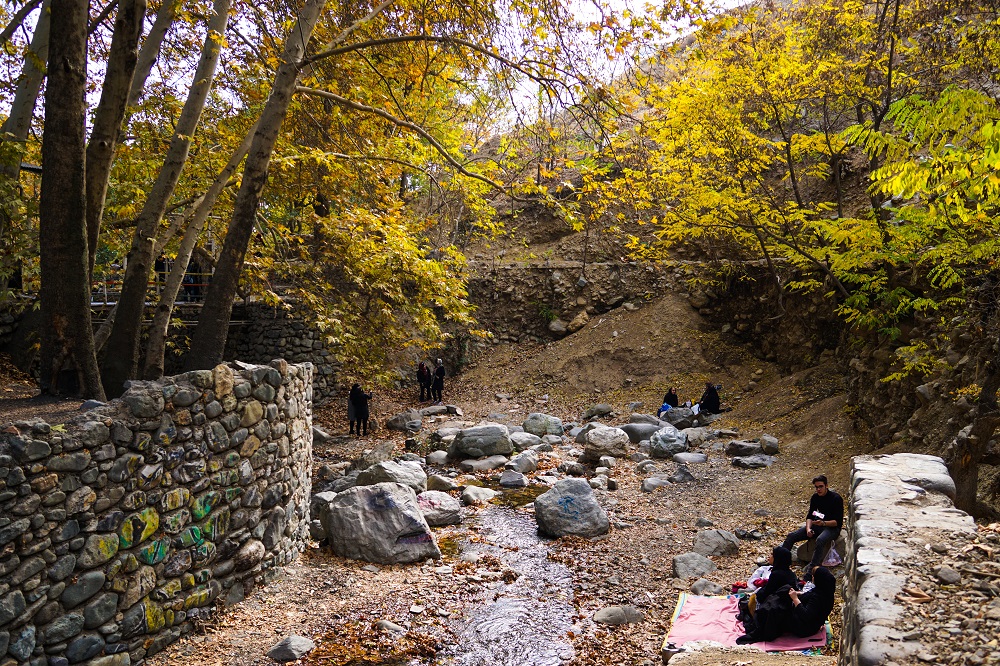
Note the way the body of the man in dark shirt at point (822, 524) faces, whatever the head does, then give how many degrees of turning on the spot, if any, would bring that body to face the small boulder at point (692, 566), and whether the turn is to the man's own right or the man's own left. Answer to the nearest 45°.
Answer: approximately 45° to the man's own right

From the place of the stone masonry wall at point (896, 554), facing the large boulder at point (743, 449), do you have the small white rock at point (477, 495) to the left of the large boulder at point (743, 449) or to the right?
left

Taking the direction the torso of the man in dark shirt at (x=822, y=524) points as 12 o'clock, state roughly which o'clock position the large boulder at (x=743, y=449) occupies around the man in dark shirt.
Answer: The large boulder is roughly at 4 o'clock from the man in dark shirt.

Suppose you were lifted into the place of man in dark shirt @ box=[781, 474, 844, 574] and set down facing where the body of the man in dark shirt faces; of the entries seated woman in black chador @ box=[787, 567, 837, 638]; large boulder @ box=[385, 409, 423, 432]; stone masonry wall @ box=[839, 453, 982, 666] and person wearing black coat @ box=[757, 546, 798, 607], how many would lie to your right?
1

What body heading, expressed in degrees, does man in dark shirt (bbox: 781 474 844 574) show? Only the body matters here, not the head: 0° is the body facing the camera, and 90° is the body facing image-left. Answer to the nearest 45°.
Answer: approximately 45°

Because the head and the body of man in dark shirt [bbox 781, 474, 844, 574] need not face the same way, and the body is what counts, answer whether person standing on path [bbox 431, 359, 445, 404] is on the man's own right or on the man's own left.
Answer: on the man's own right

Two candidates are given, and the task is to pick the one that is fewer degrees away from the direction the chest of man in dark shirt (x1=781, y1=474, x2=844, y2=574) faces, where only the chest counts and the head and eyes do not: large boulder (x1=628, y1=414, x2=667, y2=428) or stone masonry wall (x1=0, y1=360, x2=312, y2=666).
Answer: the stone masonry wall

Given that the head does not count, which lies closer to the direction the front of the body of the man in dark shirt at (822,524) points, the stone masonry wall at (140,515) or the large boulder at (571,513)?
the stone masonry wall

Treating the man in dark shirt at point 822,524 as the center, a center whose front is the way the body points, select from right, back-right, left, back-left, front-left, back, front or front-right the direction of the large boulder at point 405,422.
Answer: right

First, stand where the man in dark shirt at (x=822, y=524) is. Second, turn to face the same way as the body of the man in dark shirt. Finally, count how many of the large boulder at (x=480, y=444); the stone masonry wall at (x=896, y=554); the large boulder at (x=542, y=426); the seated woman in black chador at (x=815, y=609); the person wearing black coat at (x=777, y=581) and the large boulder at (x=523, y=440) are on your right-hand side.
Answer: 3

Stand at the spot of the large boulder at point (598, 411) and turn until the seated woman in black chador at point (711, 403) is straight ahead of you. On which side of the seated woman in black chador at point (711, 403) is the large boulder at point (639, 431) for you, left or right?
right

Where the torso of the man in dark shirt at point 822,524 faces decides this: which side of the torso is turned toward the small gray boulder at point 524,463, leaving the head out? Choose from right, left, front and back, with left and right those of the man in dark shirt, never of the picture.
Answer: right

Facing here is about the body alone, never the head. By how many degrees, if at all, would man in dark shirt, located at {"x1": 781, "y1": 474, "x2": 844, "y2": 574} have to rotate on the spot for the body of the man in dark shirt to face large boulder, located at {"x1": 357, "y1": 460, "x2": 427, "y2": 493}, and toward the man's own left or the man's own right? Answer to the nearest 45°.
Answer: approximately 45° to the man's own right
